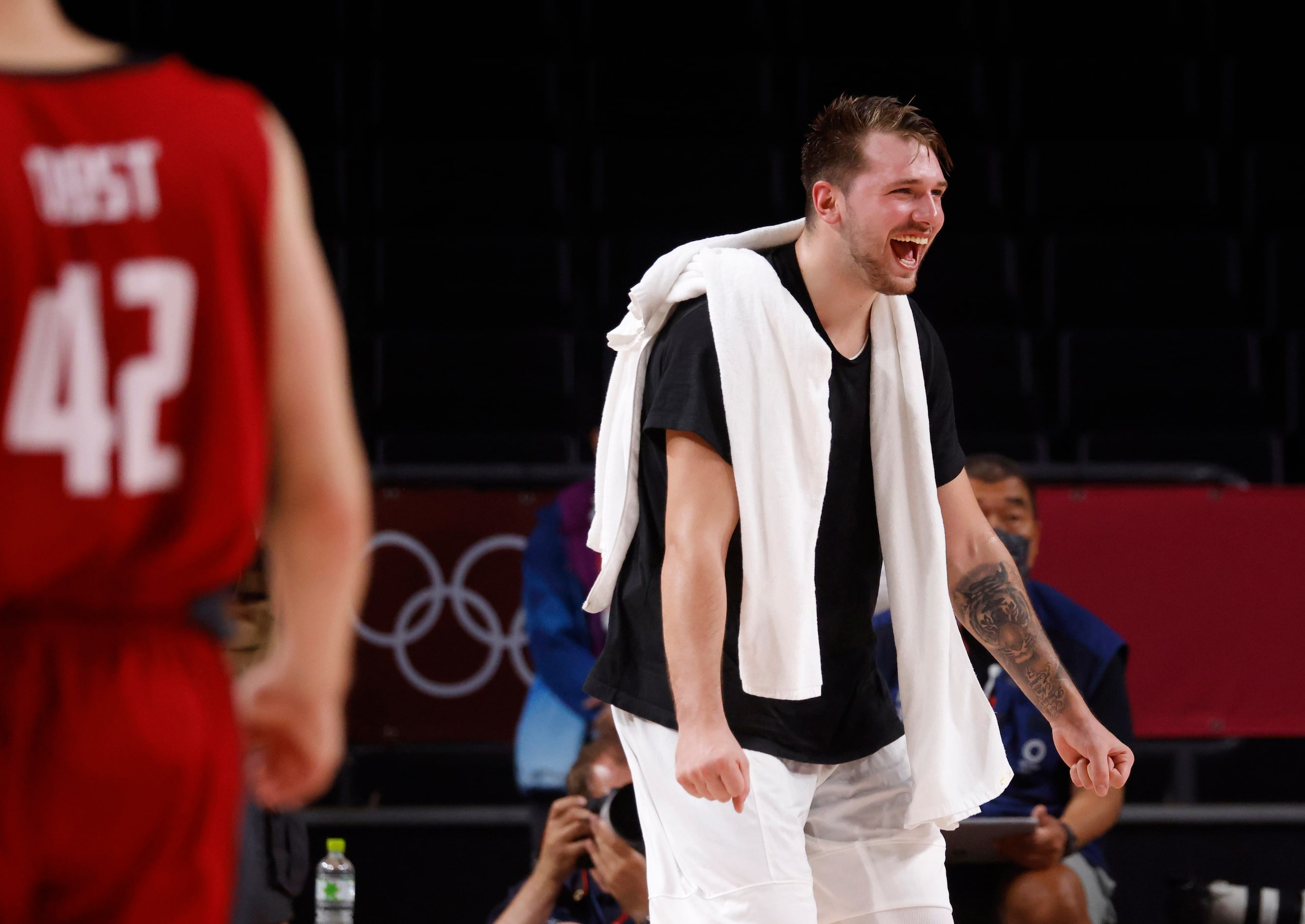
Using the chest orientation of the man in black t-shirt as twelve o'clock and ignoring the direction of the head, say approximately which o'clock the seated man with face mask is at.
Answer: The seated man with face mask is roughly at 8 o'clock from the man in black t-shirt.

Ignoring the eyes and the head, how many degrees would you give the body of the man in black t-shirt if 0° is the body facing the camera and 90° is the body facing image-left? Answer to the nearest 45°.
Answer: approximately 315°

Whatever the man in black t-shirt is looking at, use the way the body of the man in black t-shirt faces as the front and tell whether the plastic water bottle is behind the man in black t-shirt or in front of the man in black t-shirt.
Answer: behind

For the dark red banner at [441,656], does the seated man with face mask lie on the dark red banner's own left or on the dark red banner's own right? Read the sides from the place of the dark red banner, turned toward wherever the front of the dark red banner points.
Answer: on the dark red banner's own left

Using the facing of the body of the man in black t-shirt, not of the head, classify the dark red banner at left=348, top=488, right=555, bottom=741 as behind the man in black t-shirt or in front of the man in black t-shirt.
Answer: behind

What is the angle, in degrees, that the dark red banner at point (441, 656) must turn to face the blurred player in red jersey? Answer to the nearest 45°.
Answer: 0° — it already faces them

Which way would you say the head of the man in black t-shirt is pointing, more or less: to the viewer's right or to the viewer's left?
to the viewer's right

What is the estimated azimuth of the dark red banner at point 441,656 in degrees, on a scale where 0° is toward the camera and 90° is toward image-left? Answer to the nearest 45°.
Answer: approximately 0°
